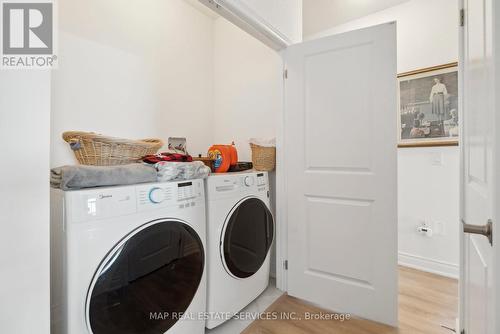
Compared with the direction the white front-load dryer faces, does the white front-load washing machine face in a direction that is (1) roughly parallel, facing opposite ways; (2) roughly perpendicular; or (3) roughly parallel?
roughly parallel

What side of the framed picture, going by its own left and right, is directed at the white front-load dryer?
front

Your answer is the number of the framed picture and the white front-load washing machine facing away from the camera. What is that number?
0

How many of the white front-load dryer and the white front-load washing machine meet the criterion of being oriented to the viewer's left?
0

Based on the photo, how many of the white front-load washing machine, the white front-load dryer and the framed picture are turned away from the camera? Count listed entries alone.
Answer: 0

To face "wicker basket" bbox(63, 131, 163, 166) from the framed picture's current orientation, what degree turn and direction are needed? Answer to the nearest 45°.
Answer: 0° — it already faces it

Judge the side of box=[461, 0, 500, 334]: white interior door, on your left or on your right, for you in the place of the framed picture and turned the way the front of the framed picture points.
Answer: on your left

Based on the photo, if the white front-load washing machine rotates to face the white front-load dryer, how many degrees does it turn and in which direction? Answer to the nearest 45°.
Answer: approximately 90° to its left

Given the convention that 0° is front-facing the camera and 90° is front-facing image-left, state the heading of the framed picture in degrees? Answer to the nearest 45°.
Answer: approximately 45°

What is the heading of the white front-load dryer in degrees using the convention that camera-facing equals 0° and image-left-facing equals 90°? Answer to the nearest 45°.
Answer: approximately 315°

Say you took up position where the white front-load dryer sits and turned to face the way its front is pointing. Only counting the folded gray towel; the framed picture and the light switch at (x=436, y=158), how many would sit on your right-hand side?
1

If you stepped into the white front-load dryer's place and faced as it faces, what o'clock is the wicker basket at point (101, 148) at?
The wicker basket is roughly at 4 o'clock from the white front-load dryer.

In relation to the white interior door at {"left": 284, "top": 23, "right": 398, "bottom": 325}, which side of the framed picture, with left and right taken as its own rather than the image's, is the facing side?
front

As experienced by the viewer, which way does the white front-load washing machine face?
facing the viewer and to the right of the viewer
